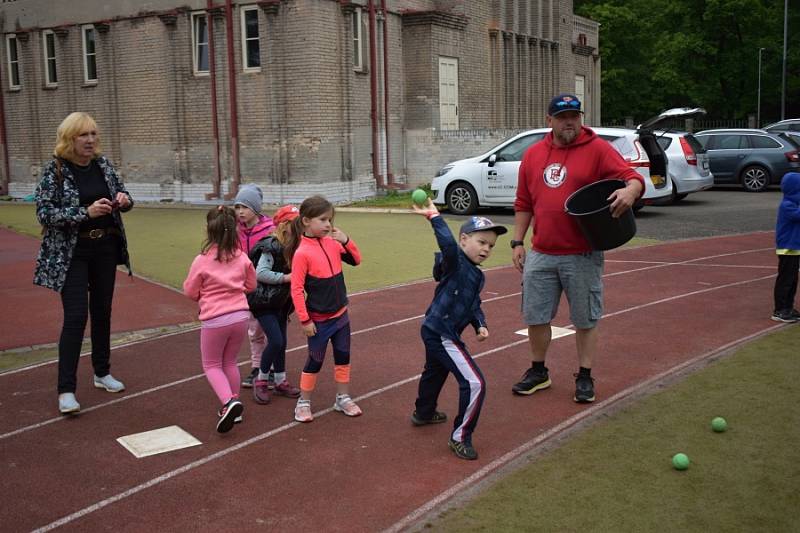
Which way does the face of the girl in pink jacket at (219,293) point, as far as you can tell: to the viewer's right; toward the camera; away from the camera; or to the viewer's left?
away from the camera

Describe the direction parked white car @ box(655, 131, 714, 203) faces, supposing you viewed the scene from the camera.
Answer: facing away from the viewer and to the left of the viewer

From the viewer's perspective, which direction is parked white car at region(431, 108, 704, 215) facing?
to the viewer's left

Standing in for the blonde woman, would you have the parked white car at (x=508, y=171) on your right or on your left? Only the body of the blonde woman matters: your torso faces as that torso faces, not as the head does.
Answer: on your left

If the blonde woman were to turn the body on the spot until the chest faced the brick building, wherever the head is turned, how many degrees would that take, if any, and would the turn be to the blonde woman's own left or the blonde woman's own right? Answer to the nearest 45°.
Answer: approximately 135° to the blonde woman's own left
